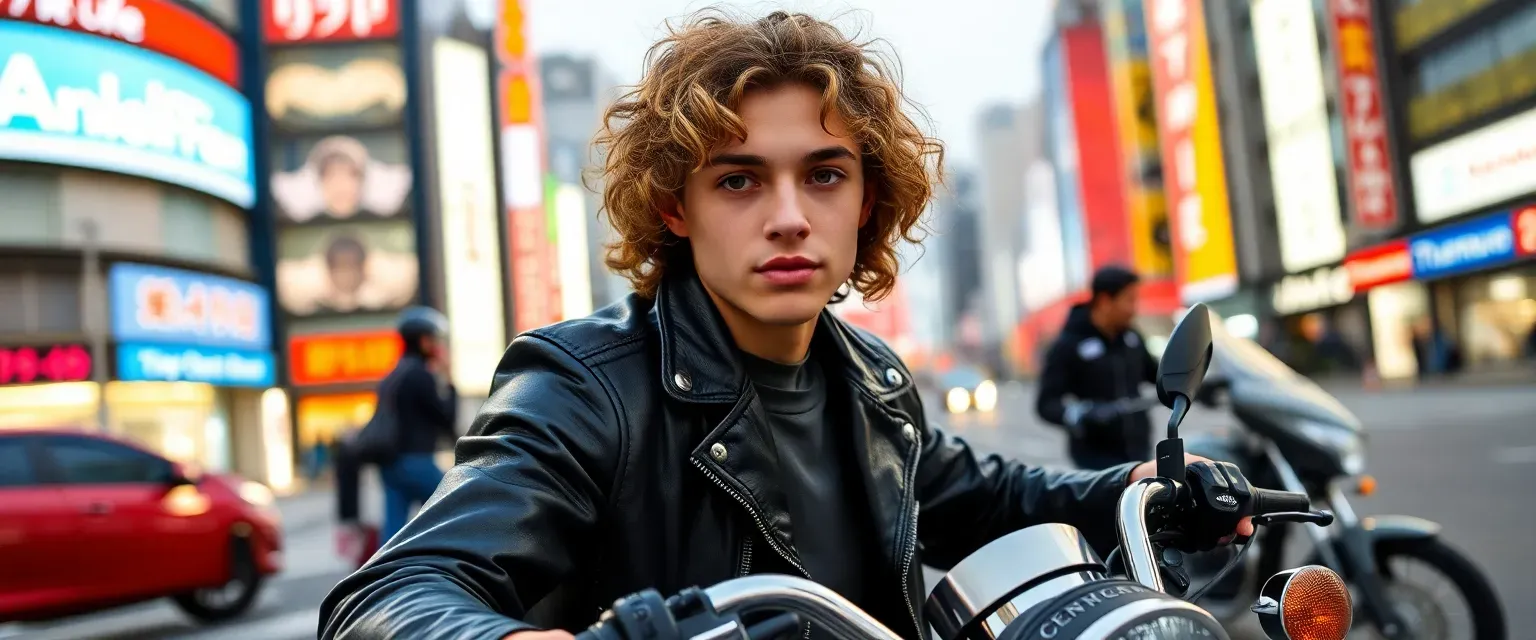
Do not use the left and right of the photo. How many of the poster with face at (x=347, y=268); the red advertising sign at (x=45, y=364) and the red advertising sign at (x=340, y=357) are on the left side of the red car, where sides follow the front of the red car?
3

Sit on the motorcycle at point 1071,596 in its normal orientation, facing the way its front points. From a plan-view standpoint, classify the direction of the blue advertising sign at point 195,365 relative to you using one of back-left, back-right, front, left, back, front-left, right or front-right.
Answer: back

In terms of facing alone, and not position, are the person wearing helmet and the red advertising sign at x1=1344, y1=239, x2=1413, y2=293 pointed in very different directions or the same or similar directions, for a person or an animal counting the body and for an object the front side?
very different directions

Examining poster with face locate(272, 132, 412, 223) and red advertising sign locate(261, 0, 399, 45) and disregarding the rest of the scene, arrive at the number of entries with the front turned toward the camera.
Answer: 2

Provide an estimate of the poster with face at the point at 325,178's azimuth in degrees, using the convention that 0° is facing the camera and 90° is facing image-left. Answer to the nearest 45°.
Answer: approximately 0°

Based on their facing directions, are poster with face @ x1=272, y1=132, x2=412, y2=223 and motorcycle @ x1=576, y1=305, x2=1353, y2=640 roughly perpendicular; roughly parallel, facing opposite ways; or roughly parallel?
roughly parallel

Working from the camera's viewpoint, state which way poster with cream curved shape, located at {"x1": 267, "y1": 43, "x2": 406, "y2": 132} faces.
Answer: facing the viewer

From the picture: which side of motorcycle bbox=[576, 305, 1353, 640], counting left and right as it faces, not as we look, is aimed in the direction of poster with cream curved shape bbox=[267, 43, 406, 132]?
back

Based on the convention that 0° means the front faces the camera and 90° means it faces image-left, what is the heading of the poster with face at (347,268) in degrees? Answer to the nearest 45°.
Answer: approximately 0°

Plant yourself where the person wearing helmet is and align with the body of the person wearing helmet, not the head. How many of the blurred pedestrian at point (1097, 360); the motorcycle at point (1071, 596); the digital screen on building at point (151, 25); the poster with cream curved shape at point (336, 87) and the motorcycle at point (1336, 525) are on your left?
2

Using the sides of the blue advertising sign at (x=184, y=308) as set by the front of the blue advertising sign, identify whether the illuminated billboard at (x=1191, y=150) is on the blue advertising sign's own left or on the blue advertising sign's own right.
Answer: on the blue advertising sign's own left

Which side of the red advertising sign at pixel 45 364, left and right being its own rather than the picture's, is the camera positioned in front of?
front

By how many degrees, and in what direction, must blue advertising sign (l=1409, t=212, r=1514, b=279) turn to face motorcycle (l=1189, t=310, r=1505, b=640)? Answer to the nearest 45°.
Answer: approximately 45° to its left

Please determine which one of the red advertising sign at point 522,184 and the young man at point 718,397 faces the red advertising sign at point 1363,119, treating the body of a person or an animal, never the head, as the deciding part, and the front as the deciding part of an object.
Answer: the red advertising sign at point 522,184

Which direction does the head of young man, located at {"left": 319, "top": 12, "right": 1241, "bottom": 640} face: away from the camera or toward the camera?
toward the camera
